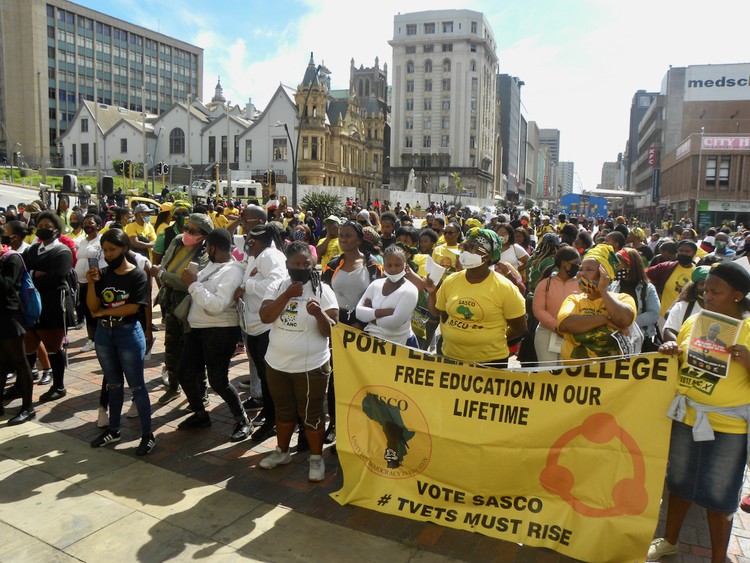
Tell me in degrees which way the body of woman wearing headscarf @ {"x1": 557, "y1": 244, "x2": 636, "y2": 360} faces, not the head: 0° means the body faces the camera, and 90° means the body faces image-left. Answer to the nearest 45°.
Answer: approximately 45°
